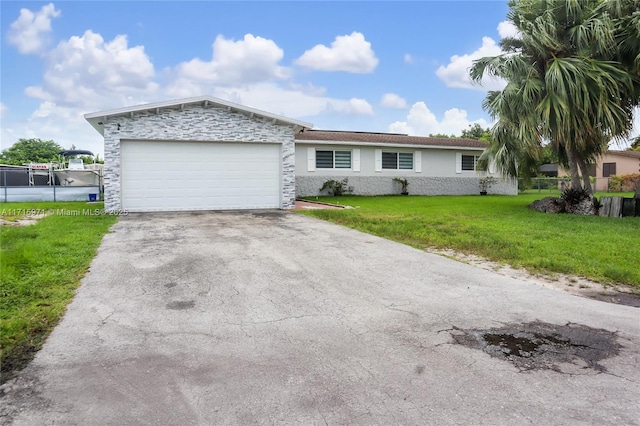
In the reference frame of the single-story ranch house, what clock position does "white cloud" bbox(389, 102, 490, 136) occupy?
The white cloud is roughly at 7 o'clock from the single-story ranch house.

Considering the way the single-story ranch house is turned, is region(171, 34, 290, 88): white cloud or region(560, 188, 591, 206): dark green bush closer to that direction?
the dark green bush

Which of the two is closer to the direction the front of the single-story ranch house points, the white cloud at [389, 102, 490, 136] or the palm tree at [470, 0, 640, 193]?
the palm tree

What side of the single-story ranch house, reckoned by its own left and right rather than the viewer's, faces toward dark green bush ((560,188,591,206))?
left

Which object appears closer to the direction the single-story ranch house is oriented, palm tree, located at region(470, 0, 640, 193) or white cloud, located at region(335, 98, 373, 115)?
the palm tree

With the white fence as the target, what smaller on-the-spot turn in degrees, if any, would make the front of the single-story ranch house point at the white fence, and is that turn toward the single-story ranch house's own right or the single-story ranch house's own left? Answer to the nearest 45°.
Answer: approximately 135° to the single-story ranch house's own right

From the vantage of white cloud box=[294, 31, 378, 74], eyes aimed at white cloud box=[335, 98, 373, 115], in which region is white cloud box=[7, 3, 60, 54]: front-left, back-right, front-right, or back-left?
back-left

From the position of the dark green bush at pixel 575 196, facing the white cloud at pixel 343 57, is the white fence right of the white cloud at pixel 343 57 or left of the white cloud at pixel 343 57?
left

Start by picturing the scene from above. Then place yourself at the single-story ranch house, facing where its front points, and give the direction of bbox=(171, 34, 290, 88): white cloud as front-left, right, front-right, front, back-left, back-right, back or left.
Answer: back

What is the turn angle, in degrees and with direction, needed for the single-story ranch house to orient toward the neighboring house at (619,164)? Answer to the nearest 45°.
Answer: approximately 135° to its left

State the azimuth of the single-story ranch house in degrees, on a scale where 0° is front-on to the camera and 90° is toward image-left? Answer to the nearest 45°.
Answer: approximately 0°

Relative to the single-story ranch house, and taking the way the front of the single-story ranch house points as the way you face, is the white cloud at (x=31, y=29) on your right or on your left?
on your right

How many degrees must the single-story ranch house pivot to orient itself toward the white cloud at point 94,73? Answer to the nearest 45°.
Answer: approximately 135° to its right
